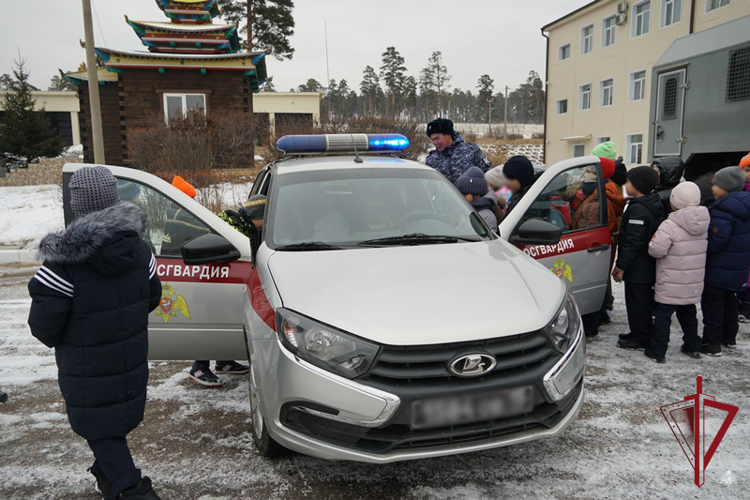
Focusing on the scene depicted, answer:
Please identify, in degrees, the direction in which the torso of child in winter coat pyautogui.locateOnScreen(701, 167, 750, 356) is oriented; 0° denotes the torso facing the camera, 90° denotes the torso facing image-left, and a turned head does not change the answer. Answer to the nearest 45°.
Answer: approximately 135°

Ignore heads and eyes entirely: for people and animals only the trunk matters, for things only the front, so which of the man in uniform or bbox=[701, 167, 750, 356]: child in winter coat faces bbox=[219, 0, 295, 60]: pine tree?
the child in winter coat

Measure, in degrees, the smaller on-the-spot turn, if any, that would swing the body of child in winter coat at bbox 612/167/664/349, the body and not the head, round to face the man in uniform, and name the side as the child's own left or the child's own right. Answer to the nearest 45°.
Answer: approximately 45° to the child's own right

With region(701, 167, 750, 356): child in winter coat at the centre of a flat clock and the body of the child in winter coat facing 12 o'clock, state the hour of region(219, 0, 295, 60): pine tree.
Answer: The pine tree is roughly at 12 o'clock from the child in winter coat.

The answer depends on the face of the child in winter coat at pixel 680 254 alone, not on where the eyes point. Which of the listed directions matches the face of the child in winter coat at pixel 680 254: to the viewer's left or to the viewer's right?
to the viewer's left

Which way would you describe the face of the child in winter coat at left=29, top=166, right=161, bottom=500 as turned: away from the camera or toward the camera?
away from the camera

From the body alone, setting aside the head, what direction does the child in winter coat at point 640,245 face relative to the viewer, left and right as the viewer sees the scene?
facing to the left of the viewer
